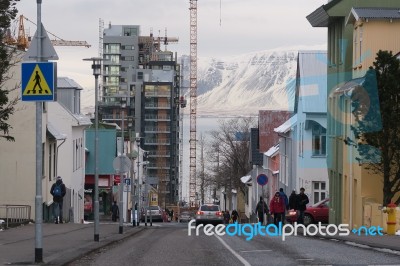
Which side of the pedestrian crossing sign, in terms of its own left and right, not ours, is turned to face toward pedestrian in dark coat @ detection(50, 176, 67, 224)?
back

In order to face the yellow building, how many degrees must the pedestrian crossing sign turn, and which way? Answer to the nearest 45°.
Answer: approximately 135° to its left

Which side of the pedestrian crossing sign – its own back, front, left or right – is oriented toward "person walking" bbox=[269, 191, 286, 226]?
back

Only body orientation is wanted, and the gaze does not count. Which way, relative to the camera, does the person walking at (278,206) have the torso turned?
toward the camera

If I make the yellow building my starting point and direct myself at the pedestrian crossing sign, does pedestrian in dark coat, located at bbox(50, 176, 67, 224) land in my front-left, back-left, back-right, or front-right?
front-right

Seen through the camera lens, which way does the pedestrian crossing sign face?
facing the viewer

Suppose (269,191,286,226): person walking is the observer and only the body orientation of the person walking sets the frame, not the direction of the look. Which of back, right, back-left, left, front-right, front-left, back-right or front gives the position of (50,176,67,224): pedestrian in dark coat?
right

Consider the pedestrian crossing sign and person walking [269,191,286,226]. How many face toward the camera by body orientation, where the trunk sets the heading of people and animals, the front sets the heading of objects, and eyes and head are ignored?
2

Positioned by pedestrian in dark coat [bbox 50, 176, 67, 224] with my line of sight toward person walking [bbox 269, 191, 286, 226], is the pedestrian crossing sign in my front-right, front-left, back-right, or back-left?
front-right
